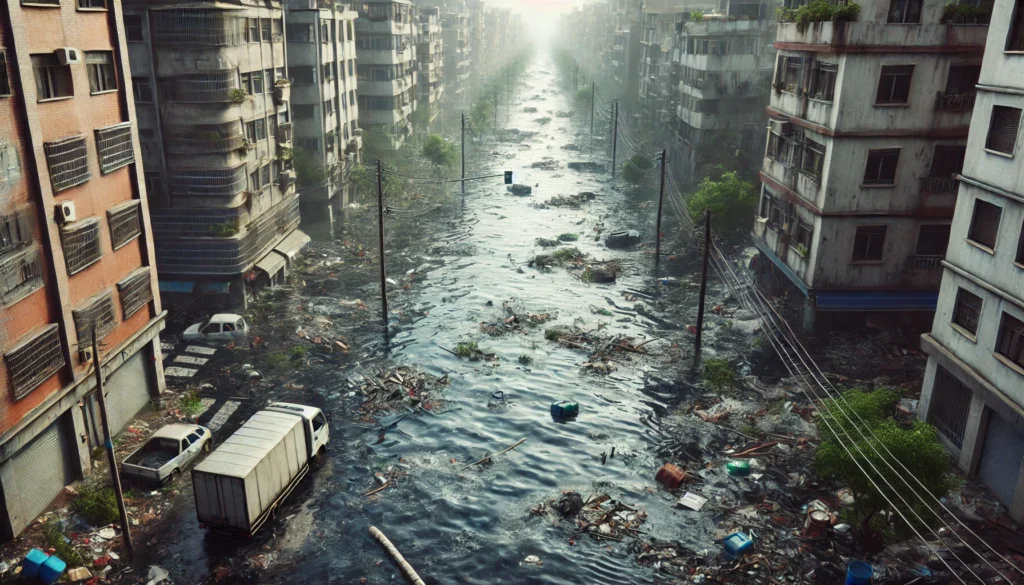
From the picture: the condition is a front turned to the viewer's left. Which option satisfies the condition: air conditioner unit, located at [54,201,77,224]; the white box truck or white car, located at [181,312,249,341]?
the white car

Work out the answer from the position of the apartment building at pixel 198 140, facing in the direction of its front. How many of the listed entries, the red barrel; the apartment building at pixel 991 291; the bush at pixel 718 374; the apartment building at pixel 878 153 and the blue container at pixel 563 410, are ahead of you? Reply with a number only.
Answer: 5

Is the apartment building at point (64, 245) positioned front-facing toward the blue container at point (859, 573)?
yes

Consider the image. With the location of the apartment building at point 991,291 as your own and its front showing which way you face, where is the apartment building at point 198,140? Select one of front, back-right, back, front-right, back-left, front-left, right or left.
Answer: front-right

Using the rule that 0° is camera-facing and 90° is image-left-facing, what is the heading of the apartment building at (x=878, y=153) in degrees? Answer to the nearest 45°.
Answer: approximately 45°

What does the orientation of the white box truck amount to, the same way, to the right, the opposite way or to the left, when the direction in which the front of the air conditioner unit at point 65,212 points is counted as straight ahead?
to the left

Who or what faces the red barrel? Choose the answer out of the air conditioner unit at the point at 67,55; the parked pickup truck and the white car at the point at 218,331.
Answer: the air conditioner unit

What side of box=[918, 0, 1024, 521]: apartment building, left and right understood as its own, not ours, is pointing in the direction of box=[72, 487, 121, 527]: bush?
front

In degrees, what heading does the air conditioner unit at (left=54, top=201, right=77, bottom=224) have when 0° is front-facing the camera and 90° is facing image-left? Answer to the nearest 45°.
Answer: approximately 315°

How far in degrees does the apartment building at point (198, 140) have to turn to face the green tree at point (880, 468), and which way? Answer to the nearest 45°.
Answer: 0° — it already faces it

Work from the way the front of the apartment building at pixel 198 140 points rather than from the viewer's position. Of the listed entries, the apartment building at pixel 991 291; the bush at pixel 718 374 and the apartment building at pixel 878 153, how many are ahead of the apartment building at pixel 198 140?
3

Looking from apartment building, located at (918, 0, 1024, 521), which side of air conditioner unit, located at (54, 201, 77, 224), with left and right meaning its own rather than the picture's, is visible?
front

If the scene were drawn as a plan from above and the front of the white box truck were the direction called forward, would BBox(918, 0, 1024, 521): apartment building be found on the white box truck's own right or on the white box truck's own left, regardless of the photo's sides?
on the white box truck's own right

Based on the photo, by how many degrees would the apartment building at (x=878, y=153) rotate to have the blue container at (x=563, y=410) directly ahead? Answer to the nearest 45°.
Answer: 0° — it already faces it

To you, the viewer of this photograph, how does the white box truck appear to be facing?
facing away from the viewer and to the right of the viewer
